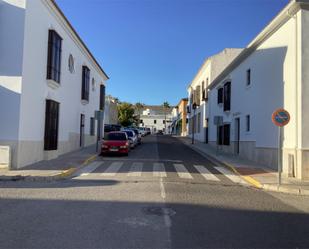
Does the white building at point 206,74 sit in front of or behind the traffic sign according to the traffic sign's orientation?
behind

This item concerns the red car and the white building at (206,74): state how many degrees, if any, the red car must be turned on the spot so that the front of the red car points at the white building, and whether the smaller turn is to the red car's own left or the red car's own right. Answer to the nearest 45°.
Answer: approximately 135° to the red car's own left

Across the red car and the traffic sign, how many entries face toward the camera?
2

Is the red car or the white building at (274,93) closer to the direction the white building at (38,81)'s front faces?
the white building

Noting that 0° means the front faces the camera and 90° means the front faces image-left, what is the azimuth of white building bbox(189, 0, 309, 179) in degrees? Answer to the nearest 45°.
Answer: approximately 45°

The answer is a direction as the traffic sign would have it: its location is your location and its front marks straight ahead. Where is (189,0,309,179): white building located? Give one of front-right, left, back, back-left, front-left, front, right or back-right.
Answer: back
